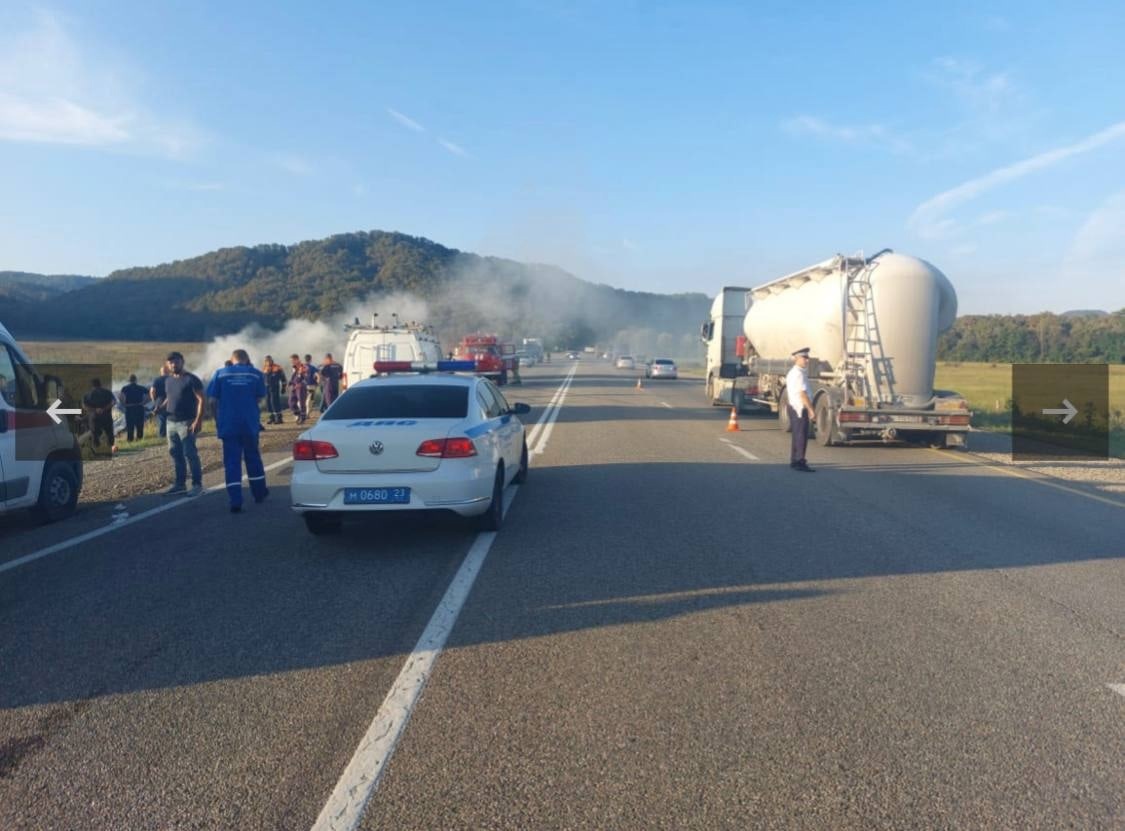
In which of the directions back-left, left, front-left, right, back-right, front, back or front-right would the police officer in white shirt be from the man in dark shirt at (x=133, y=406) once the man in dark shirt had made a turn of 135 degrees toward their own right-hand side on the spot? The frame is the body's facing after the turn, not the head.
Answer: front

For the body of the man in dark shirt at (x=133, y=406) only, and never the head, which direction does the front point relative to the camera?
away from the camera

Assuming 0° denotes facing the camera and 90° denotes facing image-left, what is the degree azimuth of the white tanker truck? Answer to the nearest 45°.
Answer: approximately 135°

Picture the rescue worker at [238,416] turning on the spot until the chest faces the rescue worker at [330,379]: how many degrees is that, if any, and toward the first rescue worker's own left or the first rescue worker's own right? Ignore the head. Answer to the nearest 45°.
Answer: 0° — they already face them

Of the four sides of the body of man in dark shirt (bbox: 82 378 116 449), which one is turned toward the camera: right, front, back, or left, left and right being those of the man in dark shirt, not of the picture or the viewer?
back

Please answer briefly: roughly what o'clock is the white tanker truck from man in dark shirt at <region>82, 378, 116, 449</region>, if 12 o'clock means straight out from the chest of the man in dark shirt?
The white tanker truck is roughly at 4 o'clock from the man in dark shirt.

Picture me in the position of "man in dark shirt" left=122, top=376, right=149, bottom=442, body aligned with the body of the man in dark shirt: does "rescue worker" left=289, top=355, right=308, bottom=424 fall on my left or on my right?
on my right

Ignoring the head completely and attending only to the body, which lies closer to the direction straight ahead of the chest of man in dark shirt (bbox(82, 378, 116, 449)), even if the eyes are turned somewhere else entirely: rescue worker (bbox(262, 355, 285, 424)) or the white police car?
the rescue worker

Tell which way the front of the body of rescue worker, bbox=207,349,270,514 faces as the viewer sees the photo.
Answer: away from the camera

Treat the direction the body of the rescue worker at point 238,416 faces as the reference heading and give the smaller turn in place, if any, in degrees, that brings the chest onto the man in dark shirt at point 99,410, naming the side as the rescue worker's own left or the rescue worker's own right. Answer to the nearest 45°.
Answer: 0° — they already face them
